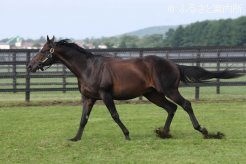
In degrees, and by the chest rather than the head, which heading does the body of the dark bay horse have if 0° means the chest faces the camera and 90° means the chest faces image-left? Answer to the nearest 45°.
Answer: approximately 90°
